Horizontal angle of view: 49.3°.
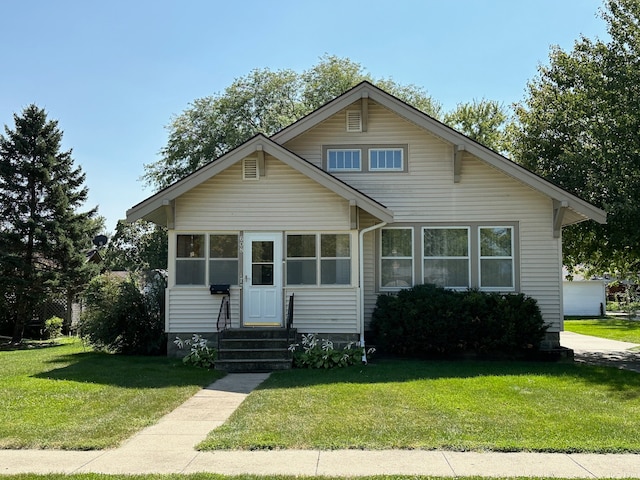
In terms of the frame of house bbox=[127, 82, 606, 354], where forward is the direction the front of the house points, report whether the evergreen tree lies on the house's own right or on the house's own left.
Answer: on the house's own right

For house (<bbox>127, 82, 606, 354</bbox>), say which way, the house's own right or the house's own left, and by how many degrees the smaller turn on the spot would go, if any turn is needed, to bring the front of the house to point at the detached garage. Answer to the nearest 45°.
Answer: approximately 135° to the house's own left

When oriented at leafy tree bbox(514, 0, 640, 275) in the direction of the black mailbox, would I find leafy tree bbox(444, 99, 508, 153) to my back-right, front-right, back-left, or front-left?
back-right

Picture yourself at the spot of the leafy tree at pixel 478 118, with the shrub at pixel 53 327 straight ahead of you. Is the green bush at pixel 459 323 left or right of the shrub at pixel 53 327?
left

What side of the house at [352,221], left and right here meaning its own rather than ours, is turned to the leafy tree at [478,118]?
back

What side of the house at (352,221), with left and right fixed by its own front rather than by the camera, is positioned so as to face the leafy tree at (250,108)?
back

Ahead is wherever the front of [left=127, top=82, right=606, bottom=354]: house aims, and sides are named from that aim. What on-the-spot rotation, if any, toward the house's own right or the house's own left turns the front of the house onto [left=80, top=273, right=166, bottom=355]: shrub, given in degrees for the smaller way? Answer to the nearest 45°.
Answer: approximately 90° to the house's own right

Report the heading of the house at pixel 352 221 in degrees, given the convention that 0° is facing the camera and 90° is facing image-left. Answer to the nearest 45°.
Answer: approximately 0°

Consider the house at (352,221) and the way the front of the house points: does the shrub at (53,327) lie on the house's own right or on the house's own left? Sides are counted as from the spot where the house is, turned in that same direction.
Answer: on the house's own right
